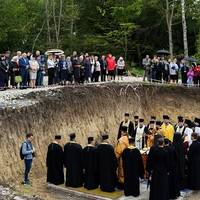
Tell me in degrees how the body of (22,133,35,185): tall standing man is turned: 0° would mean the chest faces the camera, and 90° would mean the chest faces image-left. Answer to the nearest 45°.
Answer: approximately 270°

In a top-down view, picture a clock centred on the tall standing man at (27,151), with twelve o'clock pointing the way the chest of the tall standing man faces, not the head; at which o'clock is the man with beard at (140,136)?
The man with beard is roughly at 11 o'clock from the tall standing man.

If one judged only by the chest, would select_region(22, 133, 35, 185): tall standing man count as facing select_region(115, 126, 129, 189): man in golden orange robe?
yes

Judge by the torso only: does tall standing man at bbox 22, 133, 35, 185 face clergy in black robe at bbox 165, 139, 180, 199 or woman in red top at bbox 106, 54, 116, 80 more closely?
the clergy in black robe

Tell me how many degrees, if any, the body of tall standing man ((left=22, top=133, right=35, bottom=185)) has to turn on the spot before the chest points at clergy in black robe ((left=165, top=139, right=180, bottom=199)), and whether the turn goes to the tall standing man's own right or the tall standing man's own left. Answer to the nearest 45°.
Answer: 0° — they already face them

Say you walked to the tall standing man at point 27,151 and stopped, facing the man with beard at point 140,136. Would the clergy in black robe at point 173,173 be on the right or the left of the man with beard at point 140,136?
right

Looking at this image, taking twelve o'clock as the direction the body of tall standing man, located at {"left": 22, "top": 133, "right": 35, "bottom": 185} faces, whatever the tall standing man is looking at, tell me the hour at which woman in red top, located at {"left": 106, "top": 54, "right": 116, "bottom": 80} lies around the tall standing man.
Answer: The woman in red top is roughly at 10 o'clock from the tall standing man.
